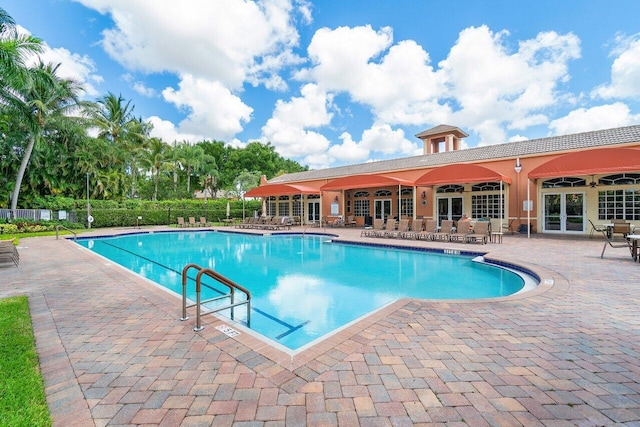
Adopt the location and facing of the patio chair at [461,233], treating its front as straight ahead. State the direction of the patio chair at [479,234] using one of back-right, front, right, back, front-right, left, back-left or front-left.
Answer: left

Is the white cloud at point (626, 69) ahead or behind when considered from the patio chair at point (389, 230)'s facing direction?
behind

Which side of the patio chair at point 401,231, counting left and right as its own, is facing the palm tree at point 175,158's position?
right

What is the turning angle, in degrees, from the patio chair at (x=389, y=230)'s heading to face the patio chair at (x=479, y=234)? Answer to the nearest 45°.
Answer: approximately 90° to its left

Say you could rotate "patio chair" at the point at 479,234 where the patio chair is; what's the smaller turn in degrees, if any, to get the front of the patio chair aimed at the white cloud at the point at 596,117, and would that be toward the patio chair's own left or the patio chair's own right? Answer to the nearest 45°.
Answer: approximately 180°

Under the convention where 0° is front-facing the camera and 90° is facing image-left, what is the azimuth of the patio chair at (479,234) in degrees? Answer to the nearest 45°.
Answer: approximately 45°
